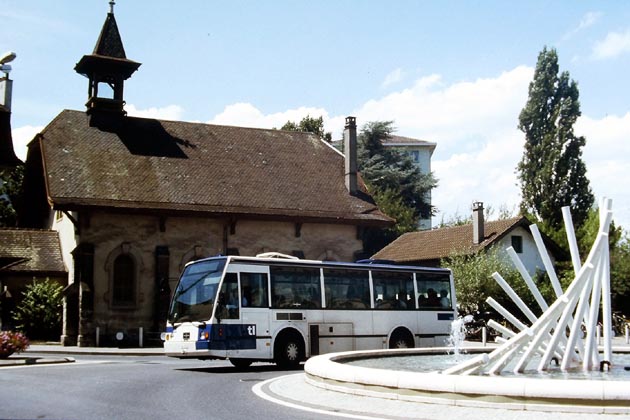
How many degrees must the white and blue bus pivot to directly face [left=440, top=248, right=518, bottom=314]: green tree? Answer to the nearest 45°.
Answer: approximately 180°

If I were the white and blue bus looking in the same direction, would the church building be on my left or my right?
on my right

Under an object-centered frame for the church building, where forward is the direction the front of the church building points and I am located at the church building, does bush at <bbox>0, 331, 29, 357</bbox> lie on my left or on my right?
on my left

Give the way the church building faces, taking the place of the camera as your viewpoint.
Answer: facing to the left of the viewer

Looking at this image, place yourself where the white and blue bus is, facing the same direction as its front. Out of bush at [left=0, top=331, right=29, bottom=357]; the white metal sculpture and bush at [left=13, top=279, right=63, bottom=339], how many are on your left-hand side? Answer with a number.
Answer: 1

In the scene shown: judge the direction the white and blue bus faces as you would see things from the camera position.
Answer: facing the viewer and to the left of the viewer

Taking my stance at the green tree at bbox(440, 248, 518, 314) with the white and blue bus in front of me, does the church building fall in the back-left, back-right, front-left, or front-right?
front-right

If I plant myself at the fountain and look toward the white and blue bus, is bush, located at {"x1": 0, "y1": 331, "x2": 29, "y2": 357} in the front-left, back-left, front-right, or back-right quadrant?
front-left

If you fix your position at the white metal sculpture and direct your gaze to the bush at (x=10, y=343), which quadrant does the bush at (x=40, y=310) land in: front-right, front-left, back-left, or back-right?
front-right

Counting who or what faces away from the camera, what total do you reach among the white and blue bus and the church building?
0
